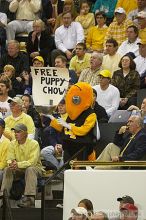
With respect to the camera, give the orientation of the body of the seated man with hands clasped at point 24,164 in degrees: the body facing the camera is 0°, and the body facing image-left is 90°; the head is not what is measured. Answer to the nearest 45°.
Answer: approximately 45°

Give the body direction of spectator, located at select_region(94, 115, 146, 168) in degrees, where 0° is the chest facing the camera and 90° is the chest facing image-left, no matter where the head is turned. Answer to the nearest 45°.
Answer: approximately 45°

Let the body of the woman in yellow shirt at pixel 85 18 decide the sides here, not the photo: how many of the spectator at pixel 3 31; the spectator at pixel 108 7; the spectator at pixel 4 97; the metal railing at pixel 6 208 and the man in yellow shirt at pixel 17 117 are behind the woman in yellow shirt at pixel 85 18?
1

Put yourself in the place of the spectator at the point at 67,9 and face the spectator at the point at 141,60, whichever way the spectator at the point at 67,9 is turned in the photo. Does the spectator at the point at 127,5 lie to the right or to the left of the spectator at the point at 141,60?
left

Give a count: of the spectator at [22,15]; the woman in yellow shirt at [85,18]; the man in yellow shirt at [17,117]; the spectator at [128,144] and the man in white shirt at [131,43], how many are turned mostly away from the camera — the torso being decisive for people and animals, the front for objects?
0

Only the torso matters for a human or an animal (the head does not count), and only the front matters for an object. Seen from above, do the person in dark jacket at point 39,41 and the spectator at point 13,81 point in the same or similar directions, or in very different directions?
same or similar directions

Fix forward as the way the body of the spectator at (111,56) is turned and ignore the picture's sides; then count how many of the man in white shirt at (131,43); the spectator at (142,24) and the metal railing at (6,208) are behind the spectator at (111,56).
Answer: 2

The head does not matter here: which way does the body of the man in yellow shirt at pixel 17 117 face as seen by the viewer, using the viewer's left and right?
facing the viewer and to the left of the viewer

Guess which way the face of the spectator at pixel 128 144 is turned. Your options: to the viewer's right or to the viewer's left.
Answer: to the viewer's left

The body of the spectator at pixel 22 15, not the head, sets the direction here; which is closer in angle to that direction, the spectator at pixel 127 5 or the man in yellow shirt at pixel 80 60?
the man in yellow shirt

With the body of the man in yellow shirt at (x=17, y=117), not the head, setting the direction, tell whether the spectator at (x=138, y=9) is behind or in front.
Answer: behind

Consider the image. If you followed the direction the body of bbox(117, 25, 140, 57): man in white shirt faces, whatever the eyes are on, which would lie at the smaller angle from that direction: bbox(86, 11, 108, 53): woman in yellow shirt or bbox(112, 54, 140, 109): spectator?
the spectator

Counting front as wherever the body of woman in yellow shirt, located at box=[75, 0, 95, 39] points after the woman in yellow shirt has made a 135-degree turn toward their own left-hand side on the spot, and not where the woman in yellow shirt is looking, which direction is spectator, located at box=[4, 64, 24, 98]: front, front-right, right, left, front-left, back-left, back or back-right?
back-right

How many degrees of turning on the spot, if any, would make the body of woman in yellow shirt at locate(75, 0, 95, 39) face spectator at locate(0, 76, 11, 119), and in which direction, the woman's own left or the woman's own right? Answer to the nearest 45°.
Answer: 0° — they already face them

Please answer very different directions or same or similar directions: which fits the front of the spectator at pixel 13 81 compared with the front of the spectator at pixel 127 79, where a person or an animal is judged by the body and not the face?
same or similar directions

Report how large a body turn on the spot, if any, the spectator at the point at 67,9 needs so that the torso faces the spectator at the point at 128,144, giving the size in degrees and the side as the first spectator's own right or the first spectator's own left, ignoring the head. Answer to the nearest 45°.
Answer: approximately 45° to the first spectator's own left

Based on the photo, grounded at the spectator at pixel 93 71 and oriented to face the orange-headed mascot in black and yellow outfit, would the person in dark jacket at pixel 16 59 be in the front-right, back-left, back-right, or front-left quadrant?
back-right

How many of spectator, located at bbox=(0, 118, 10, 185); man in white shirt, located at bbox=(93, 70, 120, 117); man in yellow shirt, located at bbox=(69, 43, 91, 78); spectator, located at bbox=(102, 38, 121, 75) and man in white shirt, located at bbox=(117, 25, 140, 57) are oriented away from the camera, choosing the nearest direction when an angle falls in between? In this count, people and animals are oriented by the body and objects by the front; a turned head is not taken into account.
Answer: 0
